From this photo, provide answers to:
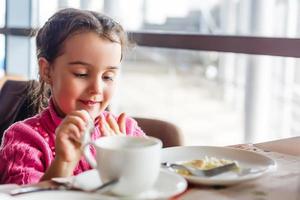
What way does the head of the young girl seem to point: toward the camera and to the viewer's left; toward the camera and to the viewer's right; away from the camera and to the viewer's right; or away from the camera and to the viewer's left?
toward the camera and to the viewer's right

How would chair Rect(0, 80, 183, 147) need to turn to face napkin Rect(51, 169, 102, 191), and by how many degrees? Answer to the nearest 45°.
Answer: approximately 45° to its right

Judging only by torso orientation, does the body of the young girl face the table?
yes

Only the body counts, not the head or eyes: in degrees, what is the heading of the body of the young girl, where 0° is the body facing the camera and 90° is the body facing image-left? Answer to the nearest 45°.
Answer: approximately 315°

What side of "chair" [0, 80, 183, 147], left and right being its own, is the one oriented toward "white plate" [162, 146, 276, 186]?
front
